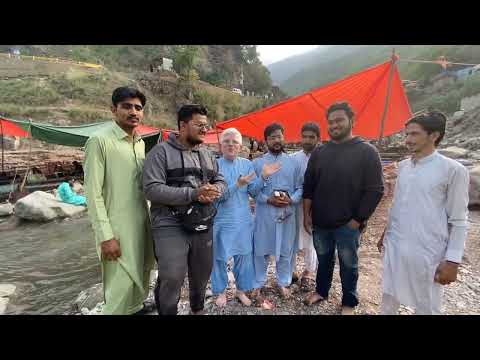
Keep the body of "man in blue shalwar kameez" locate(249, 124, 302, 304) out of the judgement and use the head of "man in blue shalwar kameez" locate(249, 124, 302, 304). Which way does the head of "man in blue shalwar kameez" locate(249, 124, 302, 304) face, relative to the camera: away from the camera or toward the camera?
toward the camera

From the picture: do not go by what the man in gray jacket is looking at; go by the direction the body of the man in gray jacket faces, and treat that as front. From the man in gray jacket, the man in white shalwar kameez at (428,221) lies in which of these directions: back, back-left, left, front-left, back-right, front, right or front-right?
front-left

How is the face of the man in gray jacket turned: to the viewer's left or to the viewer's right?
to the viewer's right

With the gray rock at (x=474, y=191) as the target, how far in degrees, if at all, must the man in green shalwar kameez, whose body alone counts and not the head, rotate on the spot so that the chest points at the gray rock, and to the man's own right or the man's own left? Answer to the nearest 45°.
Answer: approximately 45° to the man's own left

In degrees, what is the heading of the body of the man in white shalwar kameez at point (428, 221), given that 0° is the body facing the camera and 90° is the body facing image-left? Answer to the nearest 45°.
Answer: approximately 45°

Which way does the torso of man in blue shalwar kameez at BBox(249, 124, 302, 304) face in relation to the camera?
toward the camera

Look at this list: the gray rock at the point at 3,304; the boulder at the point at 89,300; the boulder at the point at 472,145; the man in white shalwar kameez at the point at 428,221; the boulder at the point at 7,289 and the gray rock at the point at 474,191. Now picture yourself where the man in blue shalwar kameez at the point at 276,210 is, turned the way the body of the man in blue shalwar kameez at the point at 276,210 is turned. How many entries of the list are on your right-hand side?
3

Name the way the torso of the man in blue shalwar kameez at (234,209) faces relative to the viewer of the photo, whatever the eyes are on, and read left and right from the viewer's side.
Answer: facing the viewer

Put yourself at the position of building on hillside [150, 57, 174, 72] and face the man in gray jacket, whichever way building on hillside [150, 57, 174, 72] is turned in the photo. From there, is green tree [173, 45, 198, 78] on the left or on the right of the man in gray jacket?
left

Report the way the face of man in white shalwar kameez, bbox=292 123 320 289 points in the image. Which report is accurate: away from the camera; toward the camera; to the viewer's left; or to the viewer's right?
toward the camera

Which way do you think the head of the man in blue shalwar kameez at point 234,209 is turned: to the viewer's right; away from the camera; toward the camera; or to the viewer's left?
toward the camera
